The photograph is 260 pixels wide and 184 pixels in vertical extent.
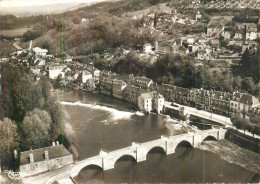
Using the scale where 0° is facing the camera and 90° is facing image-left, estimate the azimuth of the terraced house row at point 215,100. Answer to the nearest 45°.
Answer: approximately 45°

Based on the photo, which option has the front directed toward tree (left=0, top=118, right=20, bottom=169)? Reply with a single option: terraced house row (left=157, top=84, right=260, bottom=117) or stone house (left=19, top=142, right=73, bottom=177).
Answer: the terraced house row

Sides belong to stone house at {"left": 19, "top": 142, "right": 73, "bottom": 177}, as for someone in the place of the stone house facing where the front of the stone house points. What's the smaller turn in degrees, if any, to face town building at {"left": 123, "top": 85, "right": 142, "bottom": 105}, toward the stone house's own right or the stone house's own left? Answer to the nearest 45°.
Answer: approximately 90° to the stone house's own left

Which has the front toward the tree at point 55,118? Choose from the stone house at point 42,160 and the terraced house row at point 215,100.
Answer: the terraced house row

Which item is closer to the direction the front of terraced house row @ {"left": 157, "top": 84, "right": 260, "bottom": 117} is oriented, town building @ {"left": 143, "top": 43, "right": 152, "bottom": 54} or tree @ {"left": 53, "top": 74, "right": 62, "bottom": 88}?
the tree

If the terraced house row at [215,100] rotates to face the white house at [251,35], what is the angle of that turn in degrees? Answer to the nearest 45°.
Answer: approximately 135° to its right

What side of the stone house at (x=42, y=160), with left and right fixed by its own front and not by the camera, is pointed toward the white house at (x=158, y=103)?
left

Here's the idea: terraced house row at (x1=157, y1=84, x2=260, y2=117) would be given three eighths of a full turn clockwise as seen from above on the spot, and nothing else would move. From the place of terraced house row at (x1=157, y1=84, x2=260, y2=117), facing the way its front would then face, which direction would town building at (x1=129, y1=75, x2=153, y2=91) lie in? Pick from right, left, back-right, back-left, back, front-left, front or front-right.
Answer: front-left

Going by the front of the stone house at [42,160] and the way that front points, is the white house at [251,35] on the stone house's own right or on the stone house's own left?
on the stone house's own left
